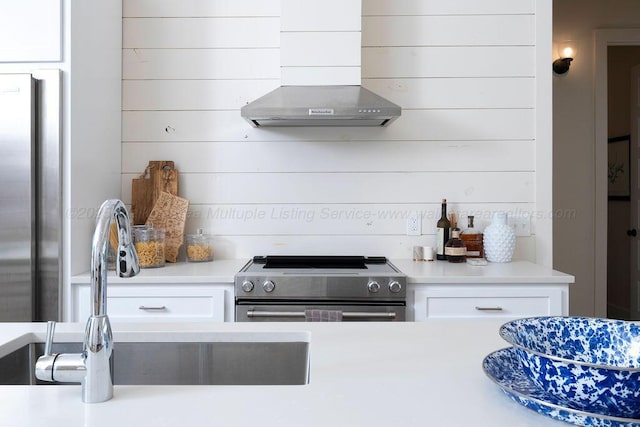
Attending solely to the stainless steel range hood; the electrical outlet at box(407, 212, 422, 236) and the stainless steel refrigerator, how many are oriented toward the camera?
3

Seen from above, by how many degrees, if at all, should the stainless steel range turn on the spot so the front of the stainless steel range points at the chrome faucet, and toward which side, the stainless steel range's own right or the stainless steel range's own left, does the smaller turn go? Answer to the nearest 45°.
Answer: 0° — it already faces it

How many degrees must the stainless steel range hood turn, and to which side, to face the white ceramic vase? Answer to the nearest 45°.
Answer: approximately 90° to its left

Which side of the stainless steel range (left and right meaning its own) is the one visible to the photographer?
front

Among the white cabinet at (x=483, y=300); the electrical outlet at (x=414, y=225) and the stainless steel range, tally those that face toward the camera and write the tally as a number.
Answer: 3

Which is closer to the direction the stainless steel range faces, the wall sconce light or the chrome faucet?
the chrome faucet

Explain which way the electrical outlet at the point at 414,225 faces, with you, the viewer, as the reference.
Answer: facing the viewer

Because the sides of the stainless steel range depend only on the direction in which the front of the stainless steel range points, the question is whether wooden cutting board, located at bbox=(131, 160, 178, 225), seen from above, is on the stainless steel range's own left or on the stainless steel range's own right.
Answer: on the stainless steel range's own right

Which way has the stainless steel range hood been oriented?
toward the camera

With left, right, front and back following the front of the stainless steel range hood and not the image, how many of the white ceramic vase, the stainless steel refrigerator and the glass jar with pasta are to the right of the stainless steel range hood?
2

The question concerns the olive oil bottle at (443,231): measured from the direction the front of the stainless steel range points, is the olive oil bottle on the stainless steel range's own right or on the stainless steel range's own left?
on the stainless steel range's own left
